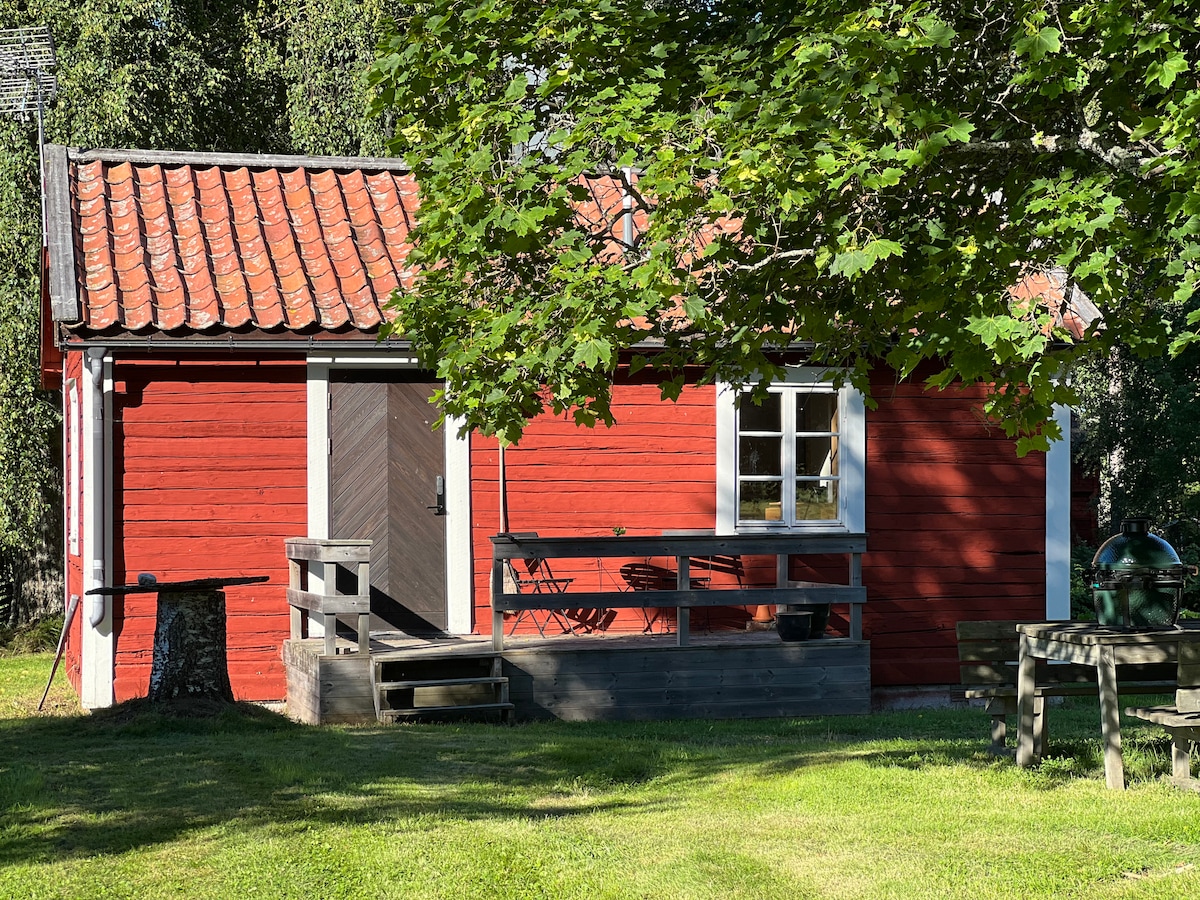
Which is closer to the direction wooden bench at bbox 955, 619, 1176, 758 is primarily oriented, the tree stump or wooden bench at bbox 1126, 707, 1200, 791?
the wooden bench

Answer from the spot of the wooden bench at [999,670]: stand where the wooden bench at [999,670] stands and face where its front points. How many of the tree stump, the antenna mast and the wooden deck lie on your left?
0

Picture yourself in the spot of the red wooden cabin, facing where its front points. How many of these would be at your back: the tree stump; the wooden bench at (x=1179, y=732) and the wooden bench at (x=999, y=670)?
0

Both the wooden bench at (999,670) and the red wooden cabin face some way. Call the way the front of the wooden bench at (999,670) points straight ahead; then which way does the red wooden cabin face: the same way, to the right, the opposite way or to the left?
the same way

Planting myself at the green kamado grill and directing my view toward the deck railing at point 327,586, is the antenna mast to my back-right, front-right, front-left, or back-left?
front-right

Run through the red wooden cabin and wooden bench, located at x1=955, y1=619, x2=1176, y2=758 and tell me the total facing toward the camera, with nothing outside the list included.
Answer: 2

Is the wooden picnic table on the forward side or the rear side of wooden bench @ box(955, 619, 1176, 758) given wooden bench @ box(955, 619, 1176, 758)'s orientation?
on the forward side

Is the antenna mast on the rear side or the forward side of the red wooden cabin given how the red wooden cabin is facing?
on the rear side

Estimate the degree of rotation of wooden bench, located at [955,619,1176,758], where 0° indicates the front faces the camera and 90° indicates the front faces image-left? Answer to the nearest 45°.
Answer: approximately 0°

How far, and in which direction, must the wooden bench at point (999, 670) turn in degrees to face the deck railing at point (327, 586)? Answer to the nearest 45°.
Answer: approximately 90° to its right

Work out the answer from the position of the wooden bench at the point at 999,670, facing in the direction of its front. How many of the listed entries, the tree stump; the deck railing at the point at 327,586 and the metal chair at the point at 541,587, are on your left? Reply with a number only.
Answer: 0

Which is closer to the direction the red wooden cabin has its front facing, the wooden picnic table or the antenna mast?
the wooden picnic table

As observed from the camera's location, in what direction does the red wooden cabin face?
facing the viewer

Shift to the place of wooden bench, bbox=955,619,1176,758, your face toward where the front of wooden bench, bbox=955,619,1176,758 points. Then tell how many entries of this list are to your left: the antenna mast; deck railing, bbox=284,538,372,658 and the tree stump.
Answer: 0
